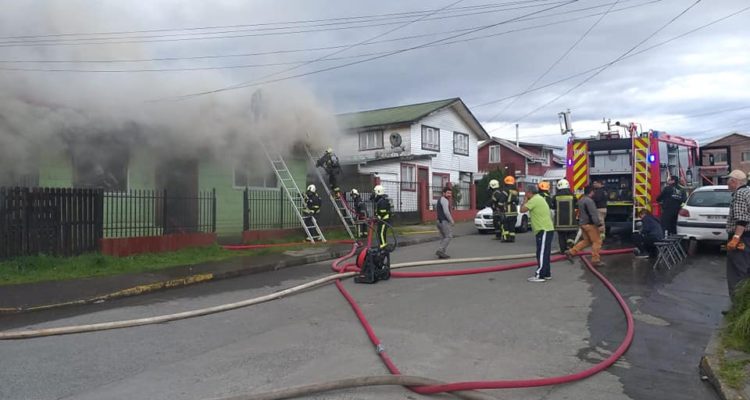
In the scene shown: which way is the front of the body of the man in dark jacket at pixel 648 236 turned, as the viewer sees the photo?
to the viewer's left

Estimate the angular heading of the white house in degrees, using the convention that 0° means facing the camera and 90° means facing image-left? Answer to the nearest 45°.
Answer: approximately 315°

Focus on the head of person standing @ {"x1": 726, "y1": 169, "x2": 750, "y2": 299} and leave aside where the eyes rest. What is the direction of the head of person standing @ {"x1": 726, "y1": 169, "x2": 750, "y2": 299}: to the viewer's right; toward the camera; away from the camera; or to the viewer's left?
to the viewer's left

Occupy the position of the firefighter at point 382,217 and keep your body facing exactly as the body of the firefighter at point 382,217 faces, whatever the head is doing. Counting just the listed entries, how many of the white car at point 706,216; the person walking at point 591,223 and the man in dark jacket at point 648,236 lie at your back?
3

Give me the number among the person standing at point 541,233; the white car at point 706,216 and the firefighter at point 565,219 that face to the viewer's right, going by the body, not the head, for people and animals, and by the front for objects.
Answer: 0

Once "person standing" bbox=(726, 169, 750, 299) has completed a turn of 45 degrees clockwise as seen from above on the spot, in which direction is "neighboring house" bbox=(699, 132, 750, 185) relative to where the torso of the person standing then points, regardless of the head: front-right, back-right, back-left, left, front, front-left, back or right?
front-right

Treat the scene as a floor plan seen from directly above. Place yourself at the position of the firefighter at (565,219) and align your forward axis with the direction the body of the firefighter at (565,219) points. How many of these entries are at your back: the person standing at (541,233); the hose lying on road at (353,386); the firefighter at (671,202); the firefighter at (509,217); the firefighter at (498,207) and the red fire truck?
2

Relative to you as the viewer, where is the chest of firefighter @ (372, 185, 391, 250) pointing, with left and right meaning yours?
facing to the left of the viewer

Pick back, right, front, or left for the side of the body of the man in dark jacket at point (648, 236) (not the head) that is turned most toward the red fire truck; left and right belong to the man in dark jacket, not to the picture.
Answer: right

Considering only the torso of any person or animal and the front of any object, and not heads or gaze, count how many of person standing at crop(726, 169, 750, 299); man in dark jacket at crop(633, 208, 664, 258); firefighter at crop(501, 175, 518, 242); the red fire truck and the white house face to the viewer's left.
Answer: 2
